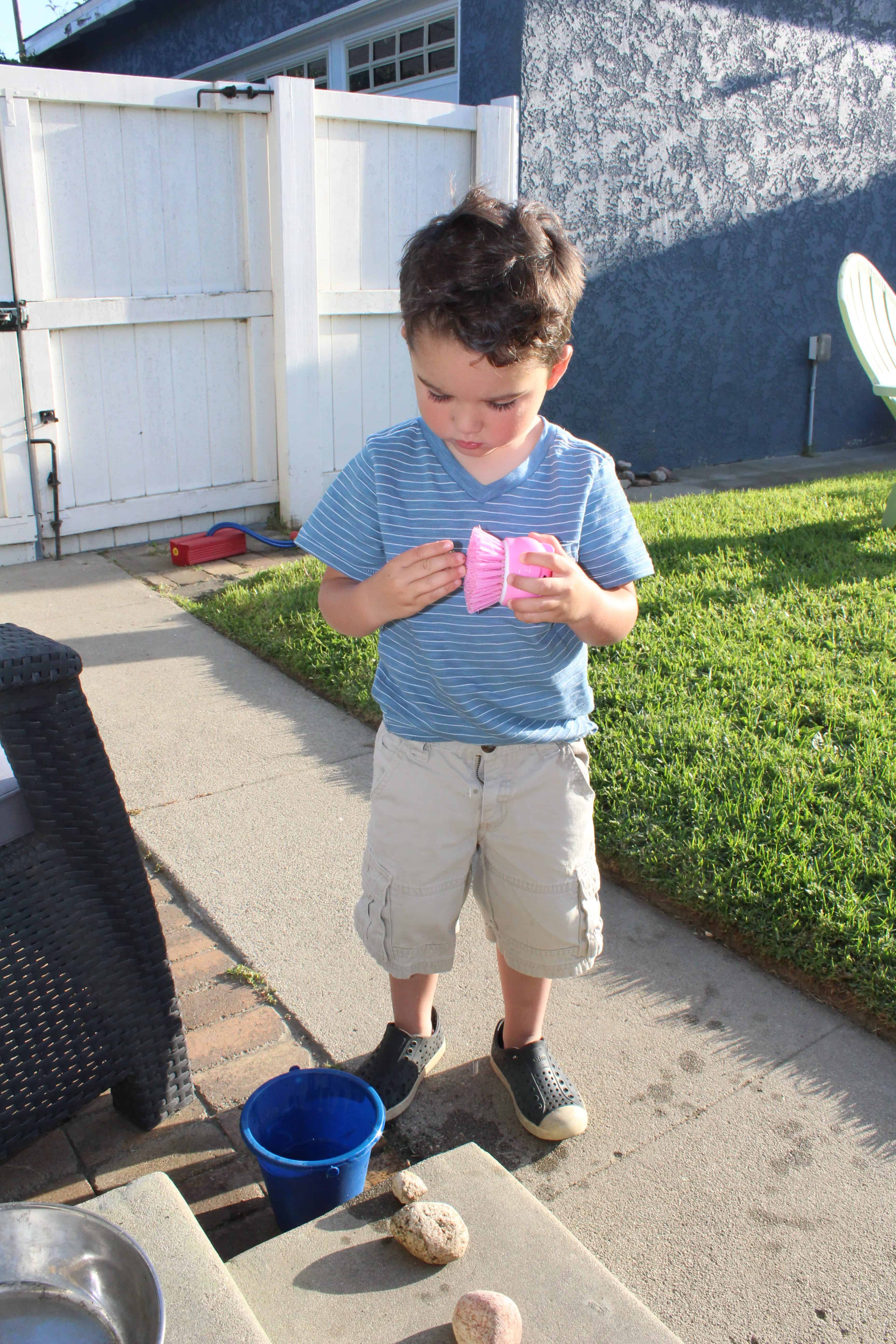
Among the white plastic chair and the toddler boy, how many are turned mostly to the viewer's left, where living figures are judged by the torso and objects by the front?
0

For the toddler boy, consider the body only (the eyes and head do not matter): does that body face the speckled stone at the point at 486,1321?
yes

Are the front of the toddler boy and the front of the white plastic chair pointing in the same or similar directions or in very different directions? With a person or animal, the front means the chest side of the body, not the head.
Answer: same or similar directions

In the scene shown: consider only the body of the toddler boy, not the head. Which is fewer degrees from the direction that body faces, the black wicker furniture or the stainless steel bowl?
the stainless steel bowl

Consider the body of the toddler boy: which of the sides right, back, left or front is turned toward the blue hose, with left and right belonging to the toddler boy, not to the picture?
back

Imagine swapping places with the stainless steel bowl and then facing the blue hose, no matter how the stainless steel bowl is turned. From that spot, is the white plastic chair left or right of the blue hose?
right

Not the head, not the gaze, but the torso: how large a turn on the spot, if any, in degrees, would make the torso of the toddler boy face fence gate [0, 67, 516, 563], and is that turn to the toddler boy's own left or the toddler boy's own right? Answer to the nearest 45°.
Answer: approximately 180°

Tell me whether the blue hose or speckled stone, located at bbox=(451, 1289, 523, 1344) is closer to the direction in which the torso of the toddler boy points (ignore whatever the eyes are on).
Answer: the speckled stone

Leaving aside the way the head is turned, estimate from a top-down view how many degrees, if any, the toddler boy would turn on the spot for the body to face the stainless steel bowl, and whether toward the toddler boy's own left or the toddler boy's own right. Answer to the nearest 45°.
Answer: approximately 45° to the toddler boy's own right

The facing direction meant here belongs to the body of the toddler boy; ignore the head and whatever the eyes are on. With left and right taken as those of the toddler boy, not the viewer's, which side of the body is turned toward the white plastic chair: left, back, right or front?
back

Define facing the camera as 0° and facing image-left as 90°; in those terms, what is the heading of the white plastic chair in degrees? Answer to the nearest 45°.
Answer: approximately 315°

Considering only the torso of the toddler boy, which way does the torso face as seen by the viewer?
toward the camera
